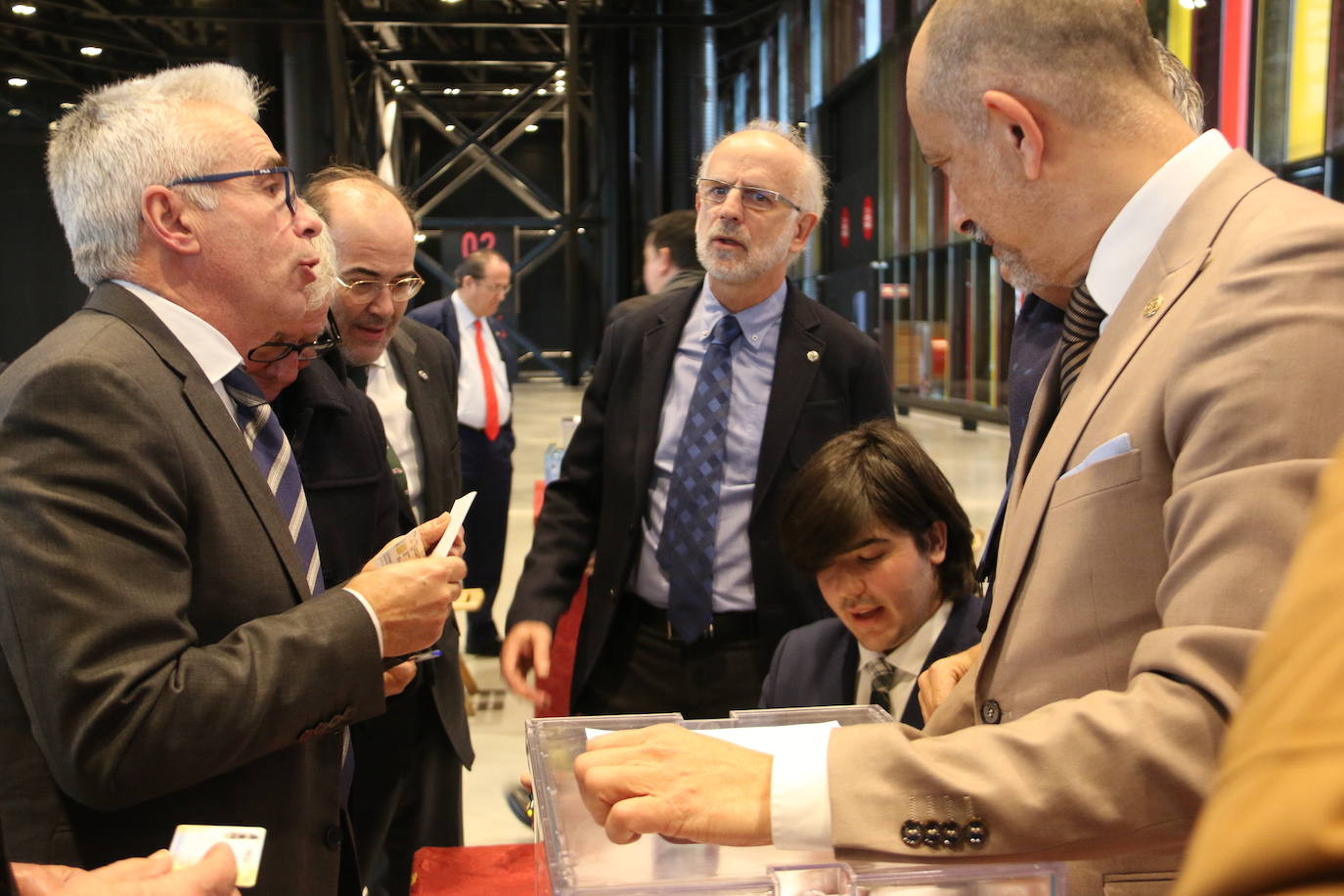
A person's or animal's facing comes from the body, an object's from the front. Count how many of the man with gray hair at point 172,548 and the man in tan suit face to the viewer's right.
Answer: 1

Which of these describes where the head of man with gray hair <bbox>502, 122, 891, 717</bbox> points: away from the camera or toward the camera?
toward the camera

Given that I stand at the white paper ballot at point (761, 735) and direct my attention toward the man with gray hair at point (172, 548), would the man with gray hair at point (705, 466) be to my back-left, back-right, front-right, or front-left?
front-right

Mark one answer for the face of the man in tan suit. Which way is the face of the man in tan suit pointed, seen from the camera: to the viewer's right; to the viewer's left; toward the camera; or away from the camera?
to the viewer's left

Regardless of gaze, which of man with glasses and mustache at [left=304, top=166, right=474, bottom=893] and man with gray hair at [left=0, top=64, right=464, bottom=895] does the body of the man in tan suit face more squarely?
the man with gray hair

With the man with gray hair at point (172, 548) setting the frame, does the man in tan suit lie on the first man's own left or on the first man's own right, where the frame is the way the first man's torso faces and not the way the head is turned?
on the first man's own right

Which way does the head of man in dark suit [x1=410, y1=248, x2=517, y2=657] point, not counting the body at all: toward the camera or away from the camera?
toward the camera

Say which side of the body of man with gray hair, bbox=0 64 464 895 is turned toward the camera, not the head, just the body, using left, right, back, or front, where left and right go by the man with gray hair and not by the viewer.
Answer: right

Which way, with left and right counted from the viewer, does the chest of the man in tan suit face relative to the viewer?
facing to the left of the viewer

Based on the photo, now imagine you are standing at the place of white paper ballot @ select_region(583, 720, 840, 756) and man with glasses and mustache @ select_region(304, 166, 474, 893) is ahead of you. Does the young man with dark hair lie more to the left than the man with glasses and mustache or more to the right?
right

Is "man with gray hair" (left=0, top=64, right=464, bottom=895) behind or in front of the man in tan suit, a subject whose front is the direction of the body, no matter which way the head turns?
in front

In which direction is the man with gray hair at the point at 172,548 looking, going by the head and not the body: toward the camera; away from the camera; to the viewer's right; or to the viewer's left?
to the viewer's right

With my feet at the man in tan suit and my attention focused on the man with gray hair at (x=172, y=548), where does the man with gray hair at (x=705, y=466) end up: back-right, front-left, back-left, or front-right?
front-right
